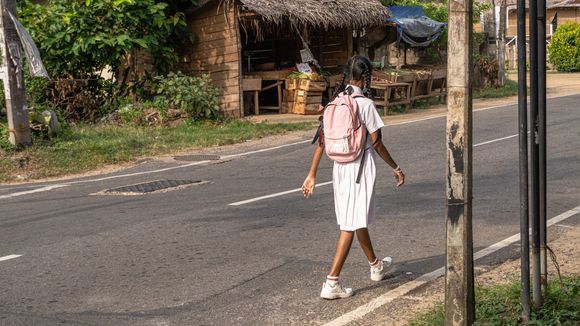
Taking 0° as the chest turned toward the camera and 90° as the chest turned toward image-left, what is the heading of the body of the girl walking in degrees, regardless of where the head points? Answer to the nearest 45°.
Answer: approximately 225°

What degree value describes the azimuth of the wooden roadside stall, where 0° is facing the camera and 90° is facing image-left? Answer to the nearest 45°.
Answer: approximately 315°

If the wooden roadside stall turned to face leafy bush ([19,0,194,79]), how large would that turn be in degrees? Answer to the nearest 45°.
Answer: approximately 90° to its right

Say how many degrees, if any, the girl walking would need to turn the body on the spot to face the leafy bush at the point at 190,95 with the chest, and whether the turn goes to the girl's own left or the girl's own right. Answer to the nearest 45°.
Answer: approximately 45° to the girl's own left

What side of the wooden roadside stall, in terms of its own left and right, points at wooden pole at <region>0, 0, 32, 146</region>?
right

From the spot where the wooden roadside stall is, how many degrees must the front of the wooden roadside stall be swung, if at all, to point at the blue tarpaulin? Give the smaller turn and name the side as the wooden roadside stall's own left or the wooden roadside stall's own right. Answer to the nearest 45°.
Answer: approximately 90° to the wooden roadside stall's own left

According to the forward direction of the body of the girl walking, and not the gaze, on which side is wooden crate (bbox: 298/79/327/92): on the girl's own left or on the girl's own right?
on the girl's own left

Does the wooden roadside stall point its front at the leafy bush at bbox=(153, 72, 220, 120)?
no

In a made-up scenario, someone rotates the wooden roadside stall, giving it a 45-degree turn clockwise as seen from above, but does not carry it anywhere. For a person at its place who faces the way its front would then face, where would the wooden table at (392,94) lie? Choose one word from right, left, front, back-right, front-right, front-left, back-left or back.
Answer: left

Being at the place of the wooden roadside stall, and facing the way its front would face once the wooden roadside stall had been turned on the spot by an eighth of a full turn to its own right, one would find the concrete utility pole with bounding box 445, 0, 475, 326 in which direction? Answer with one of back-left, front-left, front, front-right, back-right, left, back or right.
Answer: front

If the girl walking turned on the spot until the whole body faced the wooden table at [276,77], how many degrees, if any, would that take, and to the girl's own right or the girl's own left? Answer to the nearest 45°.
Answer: approximately 45° to the girl's own left

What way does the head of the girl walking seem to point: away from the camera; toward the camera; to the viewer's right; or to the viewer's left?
away from the camera

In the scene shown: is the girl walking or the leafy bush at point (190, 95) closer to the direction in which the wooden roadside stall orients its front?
the girl walking

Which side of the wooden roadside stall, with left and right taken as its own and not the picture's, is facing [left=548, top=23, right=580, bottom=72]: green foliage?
left

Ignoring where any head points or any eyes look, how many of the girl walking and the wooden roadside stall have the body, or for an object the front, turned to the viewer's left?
0

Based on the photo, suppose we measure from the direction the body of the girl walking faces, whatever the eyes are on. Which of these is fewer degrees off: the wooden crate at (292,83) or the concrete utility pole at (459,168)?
the wooden crate
